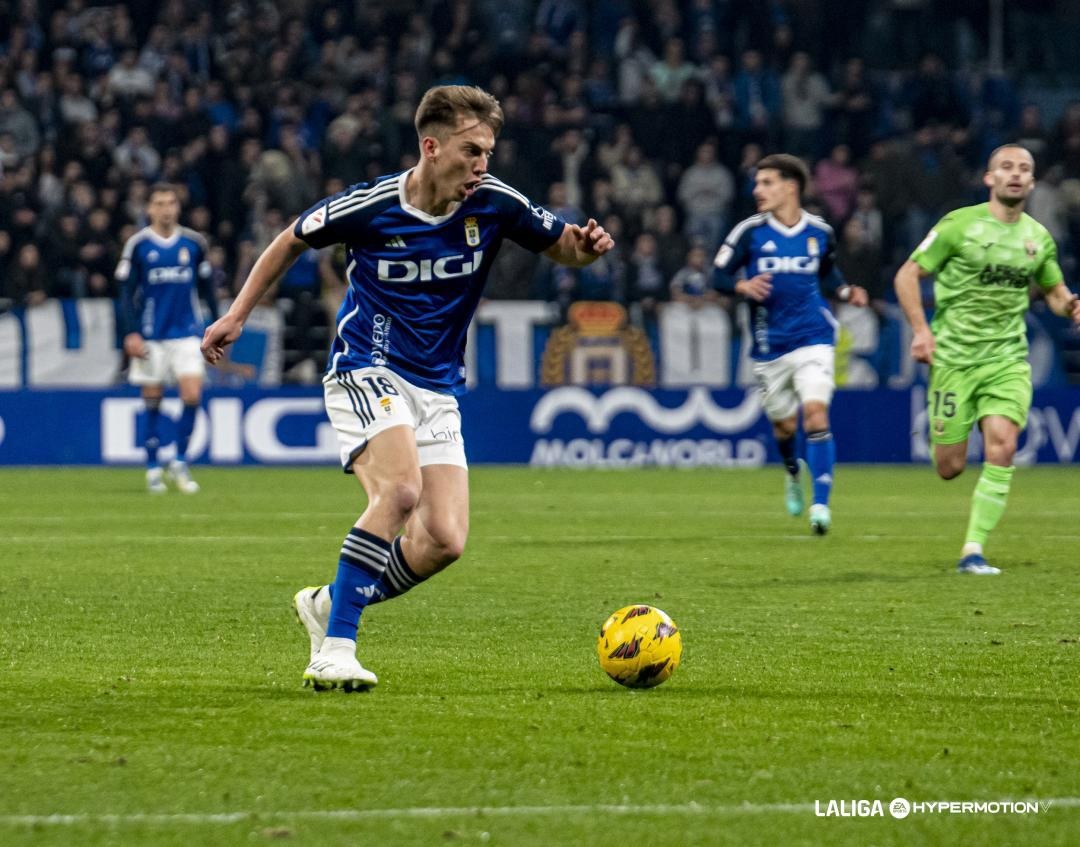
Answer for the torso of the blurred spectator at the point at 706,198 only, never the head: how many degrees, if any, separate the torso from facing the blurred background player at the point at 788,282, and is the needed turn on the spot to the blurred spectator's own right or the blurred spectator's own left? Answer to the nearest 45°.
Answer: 0° — they already face them

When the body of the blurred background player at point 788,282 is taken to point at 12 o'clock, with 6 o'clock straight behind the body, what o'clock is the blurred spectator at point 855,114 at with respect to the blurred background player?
The blurred spectator is roughly at 6 o'clock from the blurred background player.

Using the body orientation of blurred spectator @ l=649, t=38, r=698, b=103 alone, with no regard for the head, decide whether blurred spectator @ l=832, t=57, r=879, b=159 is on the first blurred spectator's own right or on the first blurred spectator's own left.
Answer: on the first blurred spectator's own left

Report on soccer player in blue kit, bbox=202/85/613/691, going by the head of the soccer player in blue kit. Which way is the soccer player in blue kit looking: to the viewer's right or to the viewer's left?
to the viewer's right

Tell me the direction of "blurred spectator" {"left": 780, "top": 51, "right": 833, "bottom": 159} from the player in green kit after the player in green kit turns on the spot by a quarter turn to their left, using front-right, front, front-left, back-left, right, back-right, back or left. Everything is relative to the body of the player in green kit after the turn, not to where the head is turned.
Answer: front-left

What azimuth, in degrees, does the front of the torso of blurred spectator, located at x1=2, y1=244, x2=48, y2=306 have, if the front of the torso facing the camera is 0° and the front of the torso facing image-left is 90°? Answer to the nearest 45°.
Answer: approximately 0°

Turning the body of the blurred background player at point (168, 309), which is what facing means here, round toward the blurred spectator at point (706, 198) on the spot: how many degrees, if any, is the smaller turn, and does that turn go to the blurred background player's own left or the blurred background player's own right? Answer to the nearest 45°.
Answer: approximately 135° to the blurred background player's own left
